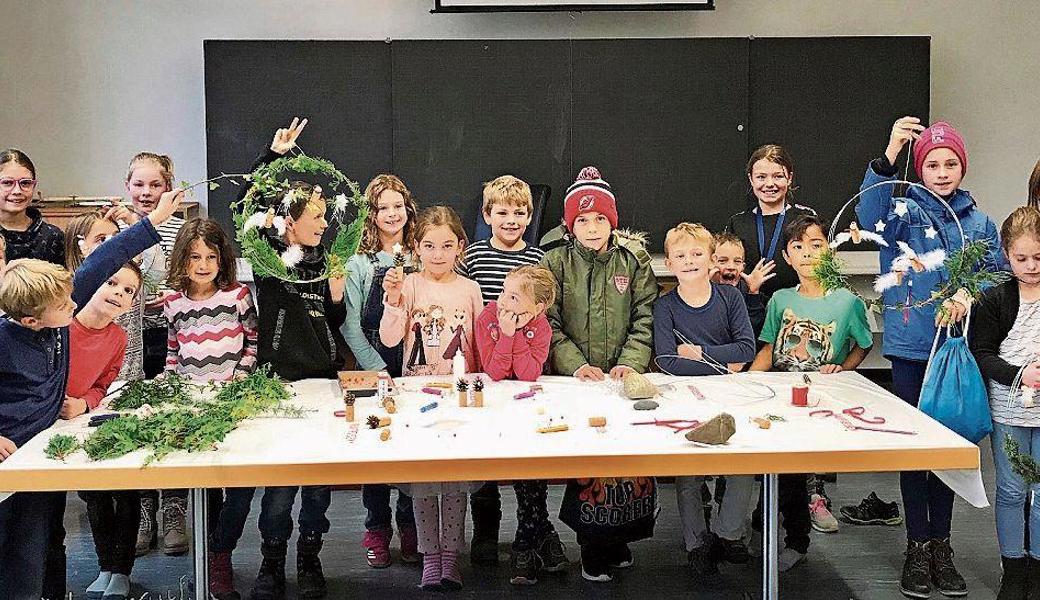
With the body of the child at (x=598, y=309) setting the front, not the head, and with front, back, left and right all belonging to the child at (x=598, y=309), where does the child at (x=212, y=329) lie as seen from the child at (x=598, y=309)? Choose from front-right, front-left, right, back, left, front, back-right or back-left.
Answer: right

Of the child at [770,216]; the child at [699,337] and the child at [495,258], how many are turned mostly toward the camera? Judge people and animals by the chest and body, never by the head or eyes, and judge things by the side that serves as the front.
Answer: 3

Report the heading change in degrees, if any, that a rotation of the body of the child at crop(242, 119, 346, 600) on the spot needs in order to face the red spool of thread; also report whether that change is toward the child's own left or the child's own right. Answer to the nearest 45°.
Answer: approximately 45° to the child's own left

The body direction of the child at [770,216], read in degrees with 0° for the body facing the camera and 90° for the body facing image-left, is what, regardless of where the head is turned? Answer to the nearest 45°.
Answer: approximately 0°

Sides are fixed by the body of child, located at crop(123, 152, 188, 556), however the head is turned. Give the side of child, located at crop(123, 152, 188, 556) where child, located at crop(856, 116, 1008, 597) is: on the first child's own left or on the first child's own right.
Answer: on the first child's own left

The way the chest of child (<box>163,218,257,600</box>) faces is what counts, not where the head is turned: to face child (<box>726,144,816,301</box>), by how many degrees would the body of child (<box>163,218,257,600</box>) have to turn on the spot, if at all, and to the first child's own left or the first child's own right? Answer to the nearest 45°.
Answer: approximately 90° to the first child's own left

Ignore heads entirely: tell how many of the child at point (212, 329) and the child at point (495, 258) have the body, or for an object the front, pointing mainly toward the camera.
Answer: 2

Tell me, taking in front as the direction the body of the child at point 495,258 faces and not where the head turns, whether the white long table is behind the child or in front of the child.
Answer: in front

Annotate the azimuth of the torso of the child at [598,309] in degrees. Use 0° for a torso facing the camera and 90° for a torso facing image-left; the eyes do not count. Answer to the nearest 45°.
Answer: approximately 0°

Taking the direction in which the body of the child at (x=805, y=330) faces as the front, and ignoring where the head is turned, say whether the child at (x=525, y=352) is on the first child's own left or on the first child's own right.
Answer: on the first child's own right
